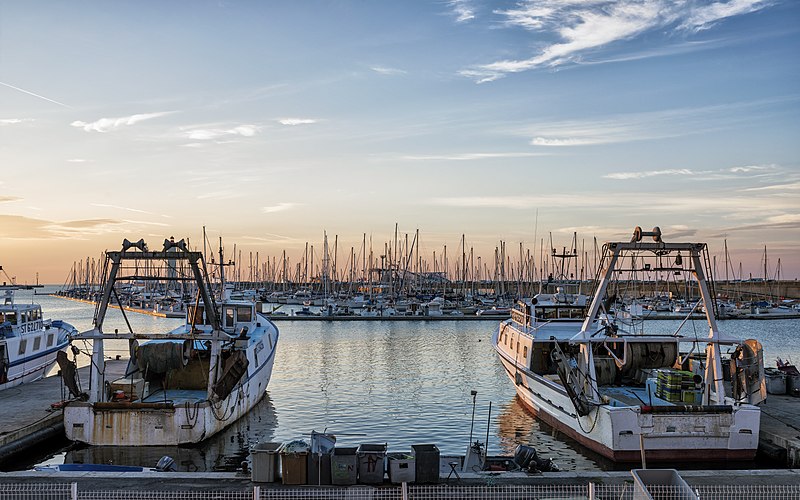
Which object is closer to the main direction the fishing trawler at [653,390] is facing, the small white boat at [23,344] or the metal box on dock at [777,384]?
the small white boat

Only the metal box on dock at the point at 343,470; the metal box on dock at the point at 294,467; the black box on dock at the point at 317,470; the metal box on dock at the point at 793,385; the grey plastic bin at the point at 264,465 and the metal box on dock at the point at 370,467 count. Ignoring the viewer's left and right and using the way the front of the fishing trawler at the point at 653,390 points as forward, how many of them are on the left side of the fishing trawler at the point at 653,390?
5

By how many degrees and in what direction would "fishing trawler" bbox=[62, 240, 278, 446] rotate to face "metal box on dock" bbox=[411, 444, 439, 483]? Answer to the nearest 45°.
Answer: approximately 90° to its right

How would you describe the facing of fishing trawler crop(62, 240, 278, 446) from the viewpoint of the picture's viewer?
facing away from the viewer and to the right of the viewer

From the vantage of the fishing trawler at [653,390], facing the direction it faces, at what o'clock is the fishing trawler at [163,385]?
the fishing trawler at [163,385] is roughly at 10 o'clock from the fishing trawler at [653,390].

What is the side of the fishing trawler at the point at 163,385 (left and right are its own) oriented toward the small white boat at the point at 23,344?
left

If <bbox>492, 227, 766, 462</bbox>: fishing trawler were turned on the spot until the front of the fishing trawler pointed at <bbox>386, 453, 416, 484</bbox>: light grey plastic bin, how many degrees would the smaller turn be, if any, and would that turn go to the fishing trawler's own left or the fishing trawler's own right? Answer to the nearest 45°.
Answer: approximately 90° to the fishing trawler's own left

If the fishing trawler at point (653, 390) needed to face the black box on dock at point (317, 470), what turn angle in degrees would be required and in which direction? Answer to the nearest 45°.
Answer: approximately 90° to its left

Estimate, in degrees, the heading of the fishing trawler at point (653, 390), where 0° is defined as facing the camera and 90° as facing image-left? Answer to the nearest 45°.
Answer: approximately 135°

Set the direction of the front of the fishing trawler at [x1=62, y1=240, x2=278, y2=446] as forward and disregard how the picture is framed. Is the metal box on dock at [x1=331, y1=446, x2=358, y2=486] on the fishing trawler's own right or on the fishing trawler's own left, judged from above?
on the fishing trawler's own right

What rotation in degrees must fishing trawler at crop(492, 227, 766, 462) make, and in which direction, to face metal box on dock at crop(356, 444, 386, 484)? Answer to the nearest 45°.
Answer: approximately 90° to its left

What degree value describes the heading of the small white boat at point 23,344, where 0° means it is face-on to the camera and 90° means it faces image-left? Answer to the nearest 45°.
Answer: approximately 225°

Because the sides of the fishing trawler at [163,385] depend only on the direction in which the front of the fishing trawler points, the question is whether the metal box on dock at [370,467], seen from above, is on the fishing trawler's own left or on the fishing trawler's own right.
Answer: on the fishing trawler's own right
